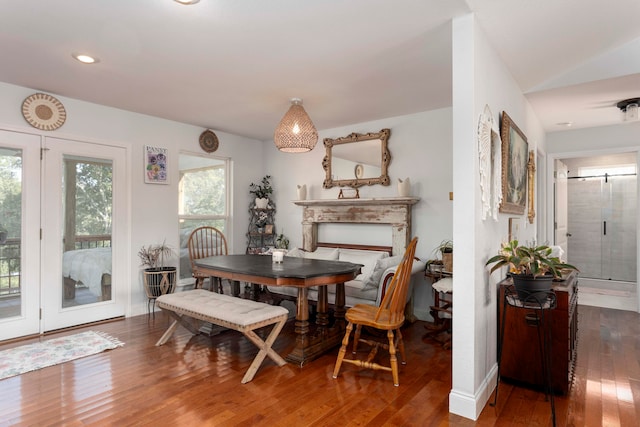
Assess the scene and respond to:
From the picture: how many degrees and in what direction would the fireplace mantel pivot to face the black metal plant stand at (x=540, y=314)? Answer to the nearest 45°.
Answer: approximately 90° to its left

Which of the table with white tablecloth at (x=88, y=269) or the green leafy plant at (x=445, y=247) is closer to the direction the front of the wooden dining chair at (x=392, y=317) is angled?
the table with white tablecloth

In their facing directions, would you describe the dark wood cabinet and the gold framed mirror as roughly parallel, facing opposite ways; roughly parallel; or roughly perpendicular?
roughly perpendicular

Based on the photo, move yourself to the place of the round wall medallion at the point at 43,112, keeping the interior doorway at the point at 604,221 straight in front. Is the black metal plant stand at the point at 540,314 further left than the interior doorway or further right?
right

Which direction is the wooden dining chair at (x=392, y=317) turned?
to the viewer's left

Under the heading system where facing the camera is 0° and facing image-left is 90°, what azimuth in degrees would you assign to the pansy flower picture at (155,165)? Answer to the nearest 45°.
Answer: approximately 315°

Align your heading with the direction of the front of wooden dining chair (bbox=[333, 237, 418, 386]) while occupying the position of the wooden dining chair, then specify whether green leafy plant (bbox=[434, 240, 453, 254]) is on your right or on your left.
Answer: on your right

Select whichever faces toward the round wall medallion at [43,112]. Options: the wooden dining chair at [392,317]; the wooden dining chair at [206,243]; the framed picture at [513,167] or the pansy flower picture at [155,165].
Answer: the wooden dining chair at [392,317]

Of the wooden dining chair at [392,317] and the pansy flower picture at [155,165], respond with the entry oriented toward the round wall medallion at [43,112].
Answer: the wooden dining chair
